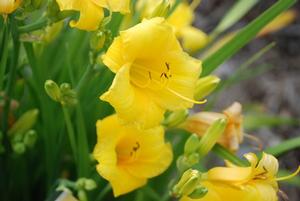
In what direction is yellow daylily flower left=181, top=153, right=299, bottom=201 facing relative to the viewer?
to the viewer's right

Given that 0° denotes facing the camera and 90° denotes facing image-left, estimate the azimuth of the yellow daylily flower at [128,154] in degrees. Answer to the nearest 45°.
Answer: approximately 315°
